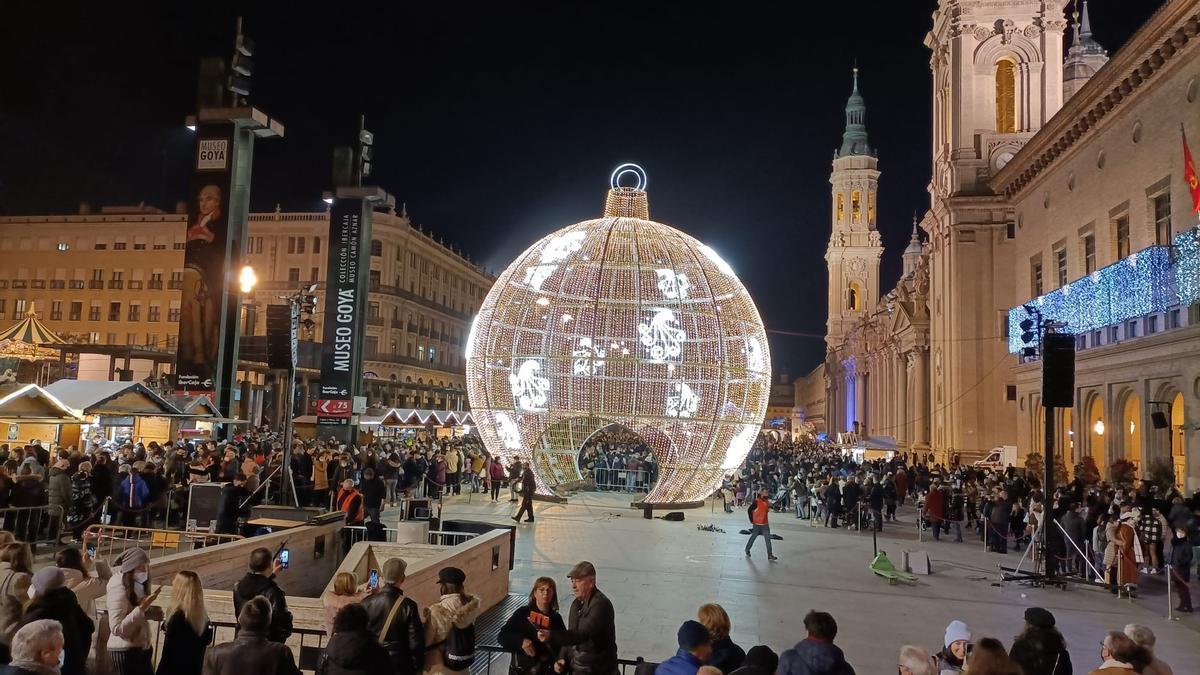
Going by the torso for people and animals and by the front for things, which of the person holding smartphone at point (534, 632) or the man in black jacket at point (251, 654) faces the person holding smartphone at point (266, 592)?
the man in black jacket

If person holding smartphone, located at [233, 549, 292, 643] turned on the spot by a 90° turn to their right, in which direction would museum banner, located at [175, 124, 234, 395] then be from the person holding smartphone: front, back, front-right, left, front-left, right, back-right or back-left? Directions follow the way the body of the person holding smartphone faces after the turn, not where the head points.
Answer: back-left

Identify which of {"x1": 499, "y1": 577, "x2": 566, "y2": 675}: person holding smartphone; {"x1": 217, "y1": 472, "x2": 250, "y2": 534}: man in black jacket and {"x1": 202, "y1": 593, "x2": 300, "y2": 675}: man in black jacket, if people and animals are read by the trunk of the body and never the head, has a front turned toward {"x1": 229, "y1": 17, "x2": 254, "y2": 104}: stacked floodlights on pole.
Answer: {"x1": 202, "y1": 593, "x2": 300, "y2": 675}: man in black jacket

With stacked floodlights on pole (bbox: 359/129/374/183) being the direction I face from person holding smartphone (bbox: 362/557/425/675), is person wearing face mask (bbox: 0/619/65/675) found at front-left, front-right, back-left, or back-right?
back-left

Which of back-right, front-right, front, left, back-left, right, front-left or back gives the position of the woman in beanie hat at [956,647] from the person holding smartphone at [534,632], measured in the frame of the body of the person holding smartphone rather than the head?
left

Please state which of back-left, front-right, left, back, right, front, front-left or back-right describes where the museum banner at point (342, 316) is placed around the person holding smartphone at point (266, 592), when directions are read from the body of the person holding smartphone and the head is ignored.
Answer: front-left

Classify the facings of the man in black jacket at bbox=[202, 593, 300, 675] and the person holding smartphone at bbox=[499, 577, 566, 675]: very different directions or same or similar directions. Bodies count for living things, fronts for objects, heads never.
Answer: very different directions

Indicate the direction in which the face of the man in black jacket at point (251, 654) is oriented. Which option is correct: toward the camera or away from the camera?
away from the camera

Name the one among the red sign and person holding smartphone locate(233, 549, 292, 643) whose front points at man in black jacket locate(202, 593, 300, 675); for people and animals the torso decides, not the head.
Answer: the red sign

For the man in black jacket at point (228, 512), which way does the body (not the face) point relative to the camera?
to the viewer's right

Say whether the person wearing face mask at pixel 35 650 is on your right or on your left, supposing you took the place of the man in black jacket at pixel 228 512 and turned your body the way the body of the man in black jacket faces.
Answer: on your right

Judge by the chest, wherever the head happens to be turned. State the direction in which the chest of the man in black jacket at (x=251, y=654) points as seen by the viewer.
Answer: away from the camera

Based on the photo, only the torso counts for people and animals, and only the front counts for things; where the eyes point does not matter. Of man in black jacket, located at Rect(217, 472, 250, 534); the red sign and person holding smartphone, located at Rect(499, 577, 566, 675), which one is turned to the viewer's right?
the man in black jacket

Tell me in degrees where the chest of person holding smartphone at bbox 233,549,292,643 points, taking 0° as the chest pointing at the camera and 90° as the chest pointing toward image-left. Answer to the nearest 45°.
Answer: approximately 225°

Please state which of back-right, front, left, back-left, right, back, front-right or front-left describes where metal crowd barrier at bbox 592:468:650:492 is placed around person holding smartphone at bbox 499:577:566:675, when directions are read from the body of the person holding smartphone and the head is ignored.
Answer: back
